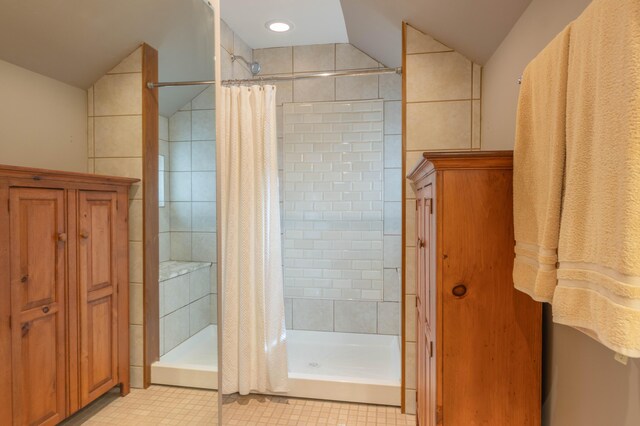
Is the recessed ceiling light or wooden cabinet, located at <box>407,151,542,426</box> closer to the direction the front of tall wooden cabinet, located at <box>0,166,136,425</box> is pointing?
the wooden cabinet

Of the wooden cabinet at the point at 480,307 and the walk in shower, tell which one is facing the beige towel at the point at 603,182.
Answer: the walk in shower

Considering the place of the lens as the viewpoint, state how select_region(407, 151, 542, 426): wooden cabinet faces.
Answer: facing to the left of the viewer

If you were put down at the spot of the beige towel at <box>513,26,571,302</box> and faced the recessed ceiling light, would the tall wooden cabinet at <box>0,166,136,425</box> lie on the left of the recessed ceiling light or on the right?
left

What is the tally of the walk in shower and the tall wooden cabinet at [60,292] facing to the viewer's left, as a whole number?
0

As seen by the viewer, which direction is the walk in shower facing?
toward the camera

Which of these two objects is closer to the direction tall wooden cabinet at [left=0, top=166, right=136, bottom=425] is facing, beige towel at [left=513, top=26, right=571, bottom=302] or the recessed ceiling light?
the beige towel

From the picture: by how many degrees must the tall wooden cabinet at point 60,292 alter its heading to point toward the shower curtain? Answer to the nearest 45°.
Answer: approximately 90° to its left

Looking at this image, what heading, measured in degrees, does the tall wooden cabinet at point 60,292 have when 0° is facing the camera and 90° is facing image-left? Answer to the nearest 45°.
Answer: approximately 315°

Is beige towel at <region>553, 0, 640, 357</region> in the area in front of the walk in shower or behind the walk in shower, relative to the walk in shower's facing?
in front

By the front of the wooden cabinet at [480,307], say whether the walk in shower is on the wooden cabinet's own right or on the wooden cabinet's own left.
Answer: on the wooden cabinet's own right

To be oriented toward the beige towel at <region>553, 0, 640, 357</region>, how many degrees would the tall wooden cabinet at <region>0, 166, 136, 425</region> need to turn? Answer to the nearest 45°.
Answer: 0° — it already faces it
